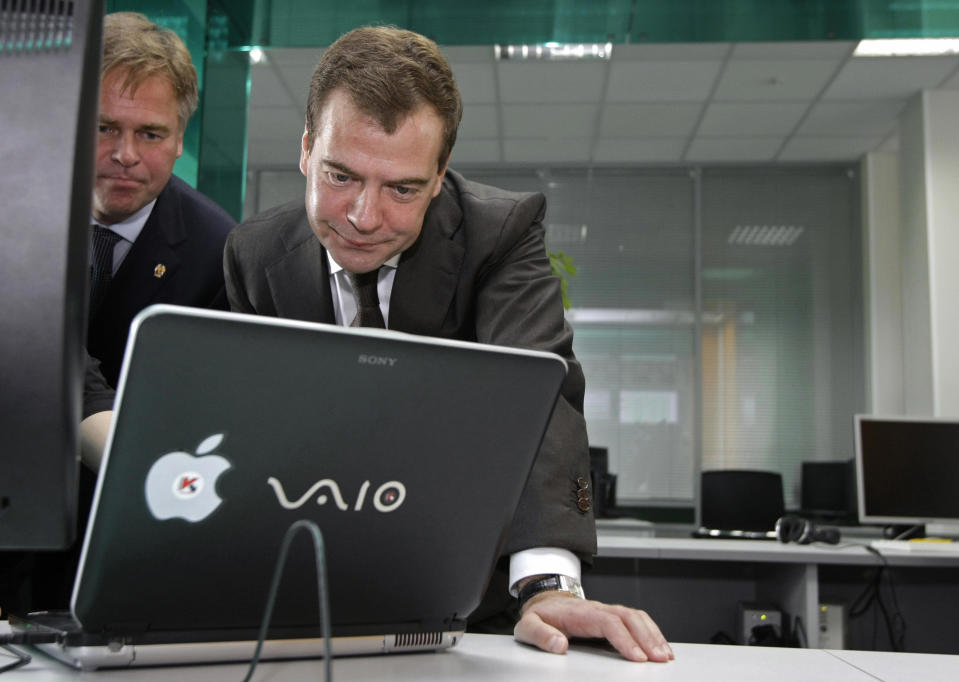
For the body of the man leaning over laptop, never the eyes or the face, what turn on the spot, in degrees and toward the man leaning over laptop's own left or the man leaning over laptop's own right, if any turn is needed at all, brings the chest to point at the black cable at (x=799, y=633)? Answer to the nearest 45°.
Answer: approximately 135° to the man leaning over laptop's own left

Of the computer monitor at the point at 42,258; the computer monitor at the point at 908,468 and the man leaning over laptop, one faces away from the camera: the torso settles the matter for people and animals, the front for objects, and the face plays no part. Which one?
the computer monitor at the point at 42,258

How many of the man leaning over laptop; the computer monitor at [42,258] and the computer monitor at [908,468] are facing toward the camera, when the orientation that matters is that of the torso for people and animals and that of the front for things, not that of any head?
2

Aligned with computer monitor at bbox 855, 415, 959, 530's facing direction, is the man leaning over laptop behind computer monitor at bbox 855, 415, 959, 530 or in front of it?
in front

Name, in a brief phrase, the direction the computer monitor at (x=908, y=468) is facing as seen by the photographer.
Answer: facing the viewer

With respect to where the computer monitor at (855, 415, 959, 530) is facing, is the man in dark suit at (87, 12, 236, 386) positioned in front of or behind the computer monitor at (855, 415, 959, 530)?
in front

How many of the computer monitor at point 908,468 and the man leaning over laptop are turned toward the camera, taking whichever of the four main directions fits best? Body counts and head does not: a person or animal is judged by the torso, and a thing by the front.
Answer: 2

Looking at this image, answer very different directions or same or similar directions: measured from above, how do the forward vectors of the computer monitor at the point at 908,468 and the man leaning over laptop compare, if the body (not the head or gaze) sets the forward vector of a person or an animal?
same or similar directions

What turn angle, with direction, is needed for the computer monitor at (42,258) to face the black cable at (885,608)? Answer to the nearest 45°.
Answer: approximately 45° to its right

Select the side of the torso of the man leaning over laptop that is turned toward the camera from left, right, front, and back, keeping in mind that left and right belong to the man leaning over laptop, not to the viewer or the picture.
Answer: front

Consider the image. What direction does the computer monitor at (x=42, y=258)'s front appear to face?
away from the camera

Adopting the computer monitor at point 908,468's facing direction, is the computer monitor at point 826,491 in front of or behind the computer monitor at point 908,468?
behind

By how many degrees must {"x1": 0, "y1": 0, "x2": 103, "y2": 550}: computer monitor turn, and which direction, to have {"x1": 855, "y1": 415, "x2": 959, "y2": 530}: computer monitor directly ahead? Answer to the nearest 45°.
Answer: approximately 45° to its right

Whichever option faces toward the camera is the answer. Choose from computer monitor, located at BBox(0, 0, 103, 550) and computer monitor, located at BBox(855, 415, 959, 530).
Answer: computer monitor, located at BBox(855, 415, 959, 530)

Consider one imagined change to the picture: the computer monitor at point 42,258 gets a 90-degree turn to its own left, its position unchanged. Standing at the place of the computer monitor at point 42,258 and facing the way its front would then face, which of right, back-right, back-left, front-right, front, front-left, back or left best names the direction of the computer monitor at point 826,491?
back-right

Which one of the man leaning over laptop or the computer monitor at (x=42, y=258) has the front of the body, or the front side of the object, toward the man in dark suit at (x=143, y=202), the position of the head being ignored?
the computer monitor

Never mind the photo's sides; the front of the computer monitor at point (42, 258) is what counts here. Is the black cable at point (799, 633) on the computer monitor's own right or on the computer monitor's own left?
on the computer monitor's own right

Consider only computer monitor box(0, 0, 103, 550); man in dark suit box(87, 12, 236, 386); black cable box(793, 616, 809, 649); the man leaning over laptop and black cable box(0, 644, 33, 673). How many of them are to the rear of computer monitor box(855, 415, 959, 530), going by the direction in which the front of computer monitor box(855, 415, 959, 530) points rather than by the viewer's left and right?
0

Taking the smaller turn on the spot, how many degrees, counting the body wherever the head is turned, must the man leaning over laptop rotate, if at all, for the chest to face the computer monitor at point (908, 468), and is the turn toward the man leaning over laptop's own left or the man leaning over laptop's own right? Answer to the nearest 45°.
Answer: approximately 135° to the man leaning over laptop's own left
